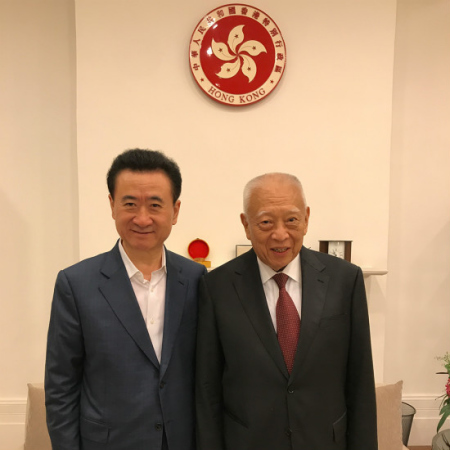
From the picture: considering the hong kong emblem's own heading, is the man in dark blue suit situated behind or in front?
in front

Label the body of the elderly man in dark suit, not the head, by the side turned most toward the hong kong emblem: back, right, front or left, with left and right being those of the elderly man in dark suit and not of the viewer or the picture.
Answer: back

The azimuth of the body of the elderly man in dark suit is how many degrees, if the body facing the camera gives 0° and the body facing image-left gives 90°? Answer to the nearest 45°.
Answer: approximately 0°

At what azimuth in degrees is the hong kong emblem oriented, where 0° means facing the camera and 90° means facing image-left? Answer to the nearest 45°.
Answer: approximately 0°

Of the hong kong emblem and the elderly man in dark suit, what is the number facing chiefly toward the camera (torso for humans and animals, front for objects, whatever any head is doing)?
2

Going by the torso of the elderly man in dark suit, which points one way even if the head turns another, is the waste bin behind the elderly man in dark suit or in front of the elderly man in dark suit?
behind

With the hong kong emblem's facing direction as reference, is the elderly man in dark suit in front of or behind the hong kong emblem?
in front
